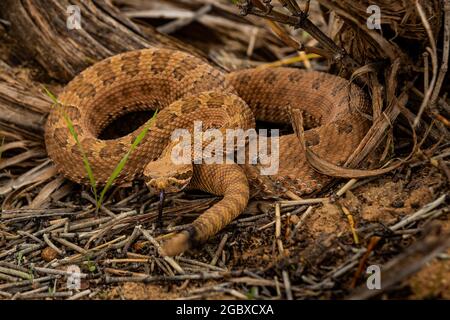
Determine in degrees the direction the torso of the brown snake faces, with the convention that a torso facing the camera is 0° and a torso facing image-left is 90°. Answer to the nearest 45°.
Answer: approximately 45°
